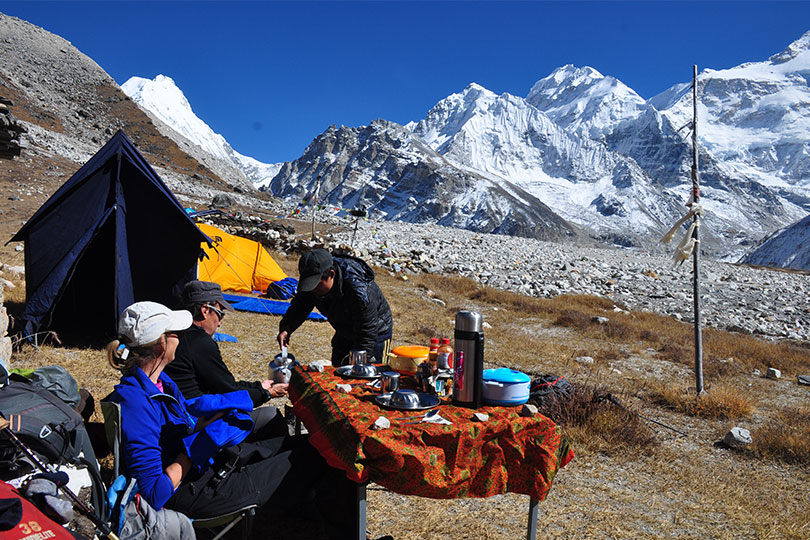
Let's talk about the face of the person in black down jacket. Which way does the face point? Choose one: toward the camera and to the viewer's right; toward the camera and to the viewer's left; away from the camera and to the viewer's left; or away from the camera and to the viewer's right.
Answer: toward the camera and to the viewer's left

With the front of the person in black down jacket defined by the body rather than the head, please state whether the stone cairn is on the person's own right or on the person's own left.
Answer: on the person's own right

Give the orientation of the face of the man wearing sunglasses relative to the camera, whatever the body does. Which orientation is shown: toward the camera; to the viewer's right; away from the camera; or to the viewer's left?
to the viewer's right

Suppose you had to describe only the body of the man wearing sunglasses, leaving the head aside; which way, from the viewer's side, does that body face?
to the viewer's right

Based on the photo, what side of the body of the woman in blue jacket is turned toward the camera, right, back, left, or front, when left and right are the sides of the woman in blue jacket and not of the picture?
right

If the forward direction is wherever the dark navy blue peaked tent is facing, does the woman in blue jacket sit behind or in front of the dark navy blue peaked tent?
in front

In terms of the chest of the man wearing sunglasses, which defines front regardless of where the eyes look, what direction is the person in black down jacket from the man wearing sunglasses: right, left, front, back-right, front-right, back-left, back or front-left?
front-left

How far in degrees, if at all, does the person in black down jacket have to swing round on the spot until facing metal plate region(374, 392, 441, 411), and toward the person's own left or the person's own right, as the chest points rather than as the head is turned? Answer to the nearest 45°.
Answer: approximately 45° to the person's own left

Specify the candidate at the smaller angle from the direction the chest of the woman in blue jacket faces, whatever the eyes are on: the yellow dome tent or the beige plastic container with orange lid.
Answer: the beige plastic container with orange lid

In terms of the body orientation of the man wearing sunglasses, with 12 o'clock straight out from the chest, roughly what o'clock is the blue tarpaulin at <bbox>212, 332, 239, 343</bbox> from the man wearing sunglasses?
The blue tarpaulin is roughly at 9 o'clock from the man wearing sunglasses.
